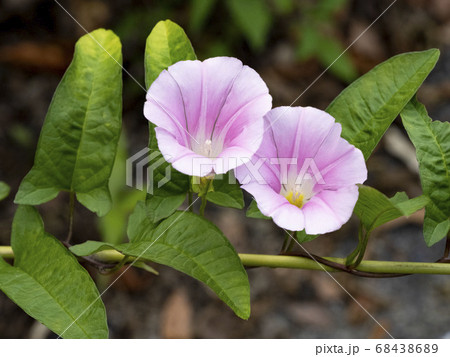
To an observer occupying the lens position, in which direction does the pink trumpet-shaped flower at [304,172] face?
facing the viewer

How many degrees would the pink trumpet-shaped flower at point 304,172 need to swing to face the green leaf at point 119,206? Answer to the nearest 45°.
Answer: approximately 135° to its right

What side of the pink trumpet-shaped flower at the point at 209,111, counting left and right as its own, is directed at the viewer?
front

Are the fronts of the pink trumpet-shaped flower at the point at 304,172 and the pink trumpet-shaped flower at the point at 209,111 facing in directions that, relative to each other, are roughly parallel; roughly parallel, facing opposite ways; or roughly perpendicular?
roughly parallel

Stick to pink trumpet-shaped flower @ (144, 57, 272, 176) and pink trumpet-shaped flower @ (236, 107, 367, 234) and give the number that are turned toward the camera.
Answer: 2

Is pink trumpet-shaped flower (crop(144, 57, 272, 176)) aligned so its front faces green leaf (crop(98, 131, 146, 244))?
no

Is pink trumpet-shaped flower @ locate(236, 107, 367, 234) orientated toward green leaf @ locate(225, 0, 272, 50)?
no
